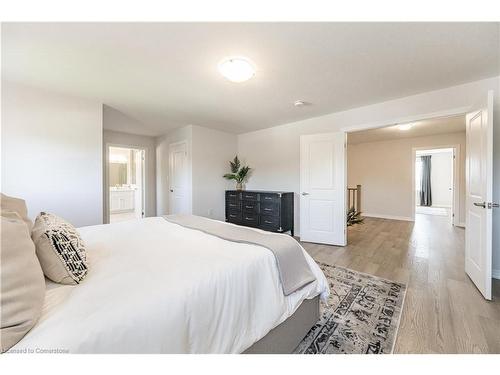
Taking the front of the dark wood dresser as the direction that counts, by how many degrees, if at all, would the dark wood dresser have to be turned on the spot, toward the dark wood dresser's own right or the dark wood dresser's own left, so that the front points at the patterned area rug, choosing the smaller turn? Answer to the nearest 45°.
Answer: approximately 45° to the dark wood dresser's own left

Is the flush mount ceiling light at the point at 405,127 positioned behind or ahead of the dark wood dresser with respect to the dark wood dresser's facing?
behind

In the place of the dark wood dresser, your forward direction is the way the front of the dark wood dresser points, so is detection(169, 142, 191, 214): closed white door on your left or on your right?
on your right

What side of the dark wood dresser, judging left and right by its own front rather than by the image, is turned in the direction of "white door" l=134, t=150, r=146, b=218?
right

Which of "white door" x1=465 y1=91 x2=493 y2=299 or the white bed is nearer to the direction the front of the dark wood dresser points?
the white bed

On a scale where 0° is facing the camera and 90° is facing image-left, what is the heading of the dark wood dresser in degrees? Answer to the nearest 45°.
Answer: approximately 45°

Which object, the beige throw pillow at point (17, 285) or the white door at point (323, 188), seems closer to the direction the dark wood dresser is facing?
the beige throw pillow

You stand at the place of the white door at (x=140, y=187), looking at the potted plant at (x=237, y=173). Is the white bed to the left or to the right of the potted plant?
right
